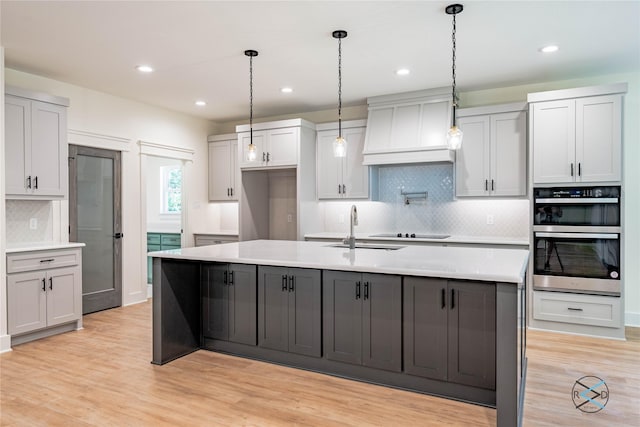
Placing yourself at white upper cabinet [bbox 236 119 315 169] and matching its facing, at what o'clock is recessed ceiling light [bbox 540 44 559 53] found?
The recessed ceiling light is roughly at 9 o'clock from the white upper cabinet.

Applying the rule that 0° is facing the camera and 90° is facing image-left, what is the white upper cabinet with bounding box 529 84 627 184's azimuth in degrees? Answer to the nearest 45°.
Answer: approximately 0°

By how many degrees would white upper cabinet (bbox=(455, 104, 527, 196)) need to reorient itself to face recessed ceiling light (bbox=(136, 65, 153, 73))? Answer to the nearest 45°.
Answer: approximately 45° to its right

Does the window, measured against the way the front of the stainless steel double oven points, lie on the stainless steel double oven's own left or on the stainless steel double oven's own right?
on the stainless steel double oven's own right

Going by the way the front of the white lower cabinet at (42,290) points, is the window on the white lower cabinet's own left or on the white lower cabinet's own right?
on the white lower cabinet's own left

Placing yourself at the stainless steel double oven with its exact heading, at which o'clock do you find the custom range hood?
The custom range hood is roughly at 3 o'clock from the stainless steel double oven.

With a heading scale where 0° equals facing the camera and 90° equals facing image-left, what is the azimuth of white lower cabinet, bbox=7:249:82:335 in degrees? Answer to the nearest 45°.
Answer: approximately 315°

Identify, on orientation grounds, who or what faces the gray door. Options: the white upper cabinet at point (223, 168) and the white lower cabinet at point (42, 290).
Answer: the white upper cabinet

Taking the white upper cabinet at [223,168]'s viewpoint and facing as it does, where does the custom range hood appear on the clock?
The custom range hood is roughly at 9 o'clock from the white upper cabinet.

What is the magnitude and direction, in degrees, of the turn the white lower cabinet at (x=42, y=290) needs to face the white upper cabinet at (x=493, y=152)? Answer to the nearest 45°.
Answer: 0° — it already faces it

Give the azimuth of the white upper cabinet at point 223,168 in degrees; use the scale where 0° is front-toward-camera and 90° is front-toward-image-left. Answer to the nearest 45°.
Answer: approximately 45°

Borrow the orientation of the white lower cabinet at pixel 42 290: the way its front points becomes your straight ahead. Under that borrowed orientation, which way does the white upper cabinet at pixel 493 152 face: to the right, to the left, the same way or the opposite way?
to the right
